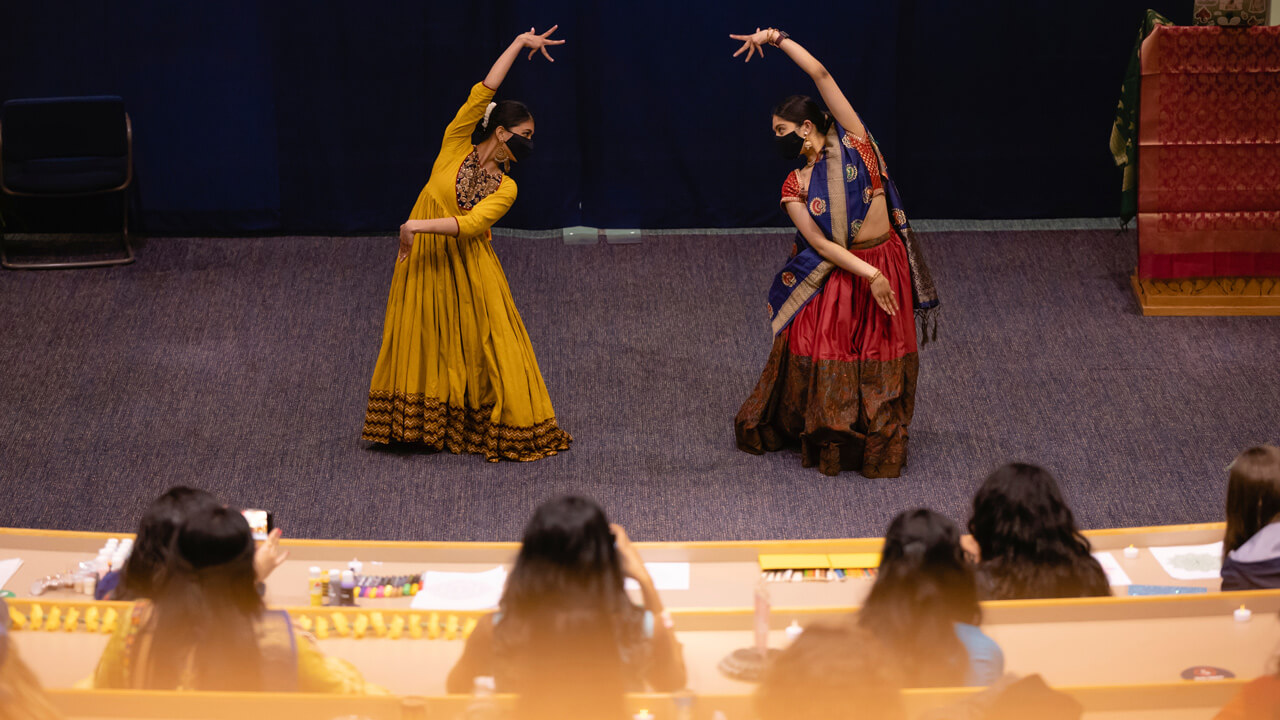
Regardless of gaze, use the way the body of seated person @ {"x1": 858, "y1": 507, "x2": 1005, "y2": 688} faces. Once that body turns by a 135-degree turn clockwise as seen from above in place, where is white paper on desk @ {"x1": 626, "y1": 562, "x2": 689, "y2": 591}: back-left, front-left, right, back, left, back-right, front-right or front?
back

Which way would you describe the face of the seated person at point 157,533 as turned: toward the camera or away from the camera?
away from the camera

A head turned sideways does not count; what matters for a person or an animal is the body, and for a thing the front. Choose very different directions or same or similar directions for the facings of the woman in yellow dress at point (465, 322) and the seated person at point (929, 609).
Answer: very different directions

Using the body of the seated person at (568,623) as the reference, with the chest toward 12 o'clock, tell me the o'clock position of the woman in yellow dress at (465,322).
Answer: The woman in yellow dress is roughly at 12 o'clock from the seated person.

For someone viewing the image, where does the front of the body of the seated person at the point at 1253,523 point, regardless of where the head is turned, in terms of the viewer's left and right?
facing away from the viewer and to the left of the viewer

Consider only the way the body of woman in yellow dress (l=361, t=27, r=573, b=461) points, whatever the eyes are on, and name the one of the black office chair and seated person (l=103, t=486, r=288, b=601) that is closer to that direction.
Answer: the seated person

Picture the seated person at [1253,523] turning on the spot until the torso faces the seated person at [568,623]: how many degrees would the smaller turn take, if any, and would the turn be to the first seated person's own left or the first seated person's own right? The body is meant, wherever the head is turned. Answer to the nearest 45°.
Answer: approximately 90° to the first seated person's own left

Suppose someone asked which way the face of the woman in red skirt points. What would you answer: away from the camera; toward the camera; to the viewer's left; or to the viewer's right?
to the viewer's left

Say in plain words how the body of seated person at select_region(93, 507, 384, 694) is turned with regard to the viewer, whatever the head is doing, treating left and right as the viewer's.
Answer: facing away from the viewer

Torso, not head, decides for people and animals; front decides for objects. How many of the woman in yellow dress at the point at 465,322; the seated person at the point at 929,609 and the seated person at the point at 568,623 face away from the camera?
2

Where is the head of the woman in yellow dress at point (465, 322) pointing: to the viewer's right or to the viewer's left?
to the viewer's right

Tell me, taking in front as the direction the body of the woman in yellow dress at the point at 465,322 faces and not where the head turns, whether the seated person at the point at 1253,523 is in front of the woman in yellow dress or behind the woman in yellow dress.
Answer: in front

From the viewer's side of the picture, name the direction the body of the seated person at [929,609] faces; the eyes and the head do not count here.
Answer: away from the camera

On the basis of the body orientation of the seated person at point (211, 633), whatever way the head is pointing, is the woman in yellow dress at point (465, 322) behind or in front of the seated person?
in front

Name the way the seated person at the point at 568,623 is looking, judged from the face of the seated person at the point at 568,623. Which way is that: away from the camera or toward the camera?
away from the camera

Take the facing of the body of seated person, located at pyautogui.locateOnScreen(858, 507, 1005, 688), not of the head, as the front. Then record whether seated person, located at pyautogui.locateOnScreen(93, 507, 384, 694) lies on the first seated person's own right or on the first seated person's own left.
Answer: on the first seated person's own left

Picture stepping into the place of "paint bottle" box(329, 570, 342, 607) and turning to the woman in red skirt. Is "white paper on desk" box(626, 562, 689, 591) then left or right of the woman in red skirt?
right

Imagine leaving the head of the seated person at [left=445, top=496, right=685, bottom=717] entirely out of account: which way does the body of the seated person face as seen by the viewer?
away from the camera
